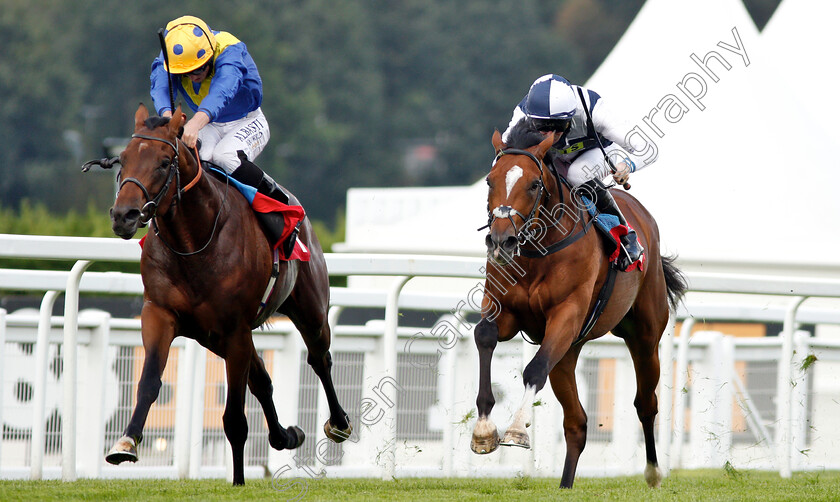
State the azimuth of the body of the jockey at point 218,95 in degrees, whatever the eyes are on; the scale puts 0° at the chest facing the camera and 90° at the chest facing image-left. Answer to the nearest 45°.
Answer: approximately 45°

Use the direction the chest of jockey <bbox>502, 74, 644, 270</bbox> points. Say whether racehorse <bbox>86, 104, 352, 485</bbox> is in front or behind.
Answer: in front

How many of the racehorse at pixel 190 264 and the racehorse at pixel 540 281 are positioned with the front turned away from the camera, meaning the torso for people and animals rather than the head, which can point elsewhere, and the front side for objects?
0

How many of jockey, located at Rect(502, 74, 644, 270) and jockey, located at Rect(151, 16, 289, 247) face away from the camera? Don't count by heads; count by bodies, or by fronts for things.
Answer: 0

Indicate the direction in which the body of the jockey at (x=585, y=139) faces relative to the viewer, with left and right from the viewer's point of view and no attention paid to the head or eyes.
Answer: facing the viewer and to the left of the viewer

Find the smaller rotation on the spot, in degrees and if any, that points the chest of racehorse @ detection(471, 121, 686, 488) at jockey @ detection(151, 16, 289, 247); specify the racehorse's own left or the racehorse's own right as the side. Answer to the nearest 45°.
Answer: approximately 45° to the racehorse's own right

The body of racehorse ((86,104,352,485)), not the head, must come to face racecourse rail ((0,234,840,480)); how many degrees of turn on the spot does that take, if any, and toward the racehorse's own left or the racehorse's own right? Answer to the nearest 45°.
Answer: approximately 180°

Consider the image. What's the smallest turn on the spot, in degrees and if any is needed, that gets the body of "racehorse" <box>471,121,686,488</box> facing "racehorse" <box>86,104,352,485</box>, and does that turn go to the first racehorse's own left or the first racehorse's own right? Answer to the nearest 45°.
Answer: approximately 45° to the first racehorse's own right

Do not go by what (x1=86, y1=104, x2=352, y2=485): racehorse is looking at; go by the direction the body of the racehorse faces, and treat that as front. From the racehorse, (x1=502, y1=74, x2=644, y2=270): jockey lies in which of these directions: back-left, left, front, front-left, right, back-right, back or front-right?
back-left

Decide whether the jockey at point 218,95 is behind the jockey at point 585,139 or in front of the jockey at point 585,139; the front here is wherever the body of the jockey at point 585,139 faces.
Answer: in front
